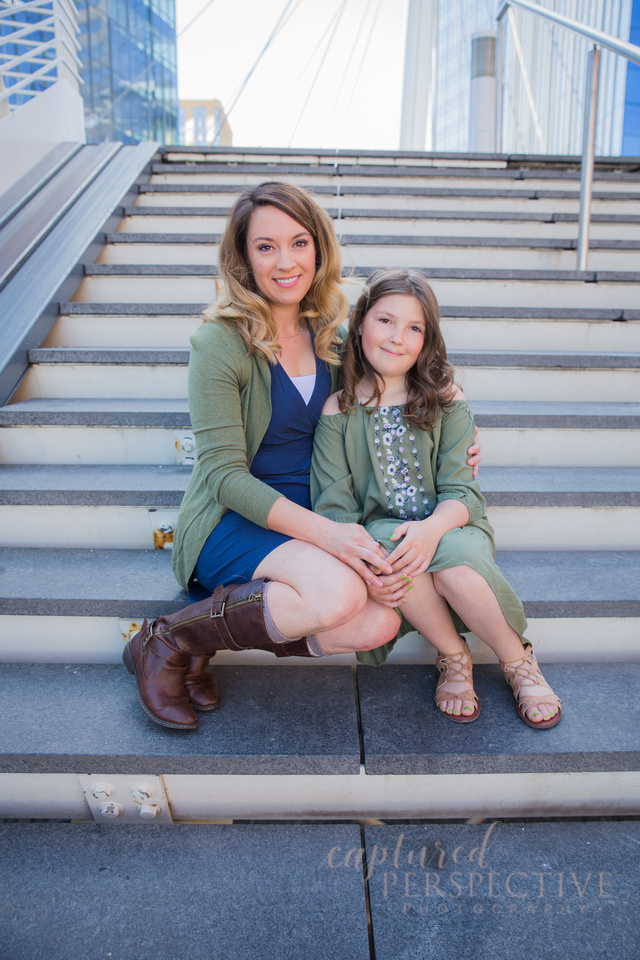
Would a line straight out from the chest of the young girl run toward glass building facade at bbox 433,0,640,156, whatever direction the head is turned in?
no

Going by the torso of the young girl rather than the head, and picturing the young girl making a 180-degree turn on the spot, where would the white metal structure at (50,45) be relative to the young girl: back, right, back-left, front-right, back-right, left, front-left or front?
front-left

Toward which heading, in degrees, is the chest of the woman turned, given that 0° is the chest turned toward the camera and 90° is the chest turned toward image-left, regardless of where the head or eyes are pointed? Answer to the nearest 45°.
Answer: approximately 315°

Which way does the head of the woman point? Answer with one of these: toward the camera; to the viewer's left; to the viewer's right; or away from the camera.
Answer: toward the camera

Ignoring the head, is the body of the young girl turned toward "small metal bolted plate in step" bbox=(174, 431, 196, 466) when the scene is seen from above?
no

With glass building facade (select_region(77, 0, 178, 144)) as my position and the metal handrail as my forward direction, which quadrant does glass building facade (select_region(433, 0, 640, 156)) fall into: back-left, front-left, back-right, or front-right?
front-left

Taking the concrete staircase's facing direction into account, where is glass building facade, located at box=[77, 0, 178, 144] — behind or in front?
behind

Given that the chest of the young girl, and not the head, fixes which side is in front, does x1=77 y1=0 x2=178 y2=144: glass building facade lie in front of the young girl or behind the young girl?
behind

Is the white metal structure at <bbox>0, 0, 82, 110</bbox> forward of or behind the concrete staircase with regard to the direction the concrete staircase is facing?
behind

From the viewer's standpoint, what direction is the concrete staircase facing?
toward the camera

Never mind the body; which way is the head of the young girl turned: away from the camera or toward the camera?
toward the camera

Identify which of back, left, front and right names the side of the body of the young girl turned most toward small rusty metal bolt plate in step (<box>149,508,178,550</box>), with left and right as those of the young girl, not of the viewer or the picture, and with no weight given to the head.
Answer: right

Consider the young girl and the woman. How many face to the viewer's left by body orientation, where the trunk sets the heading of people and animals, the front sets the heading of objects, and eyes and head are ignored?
0

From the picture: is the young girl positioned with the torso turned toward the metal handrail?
no

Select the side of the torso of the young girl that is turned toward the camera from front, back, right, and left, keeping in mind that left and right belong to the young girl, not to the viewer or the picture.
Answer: front

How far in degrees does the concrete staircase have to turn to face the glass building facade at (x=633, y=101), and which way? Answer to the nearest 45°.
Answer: approximately 135° to its left
